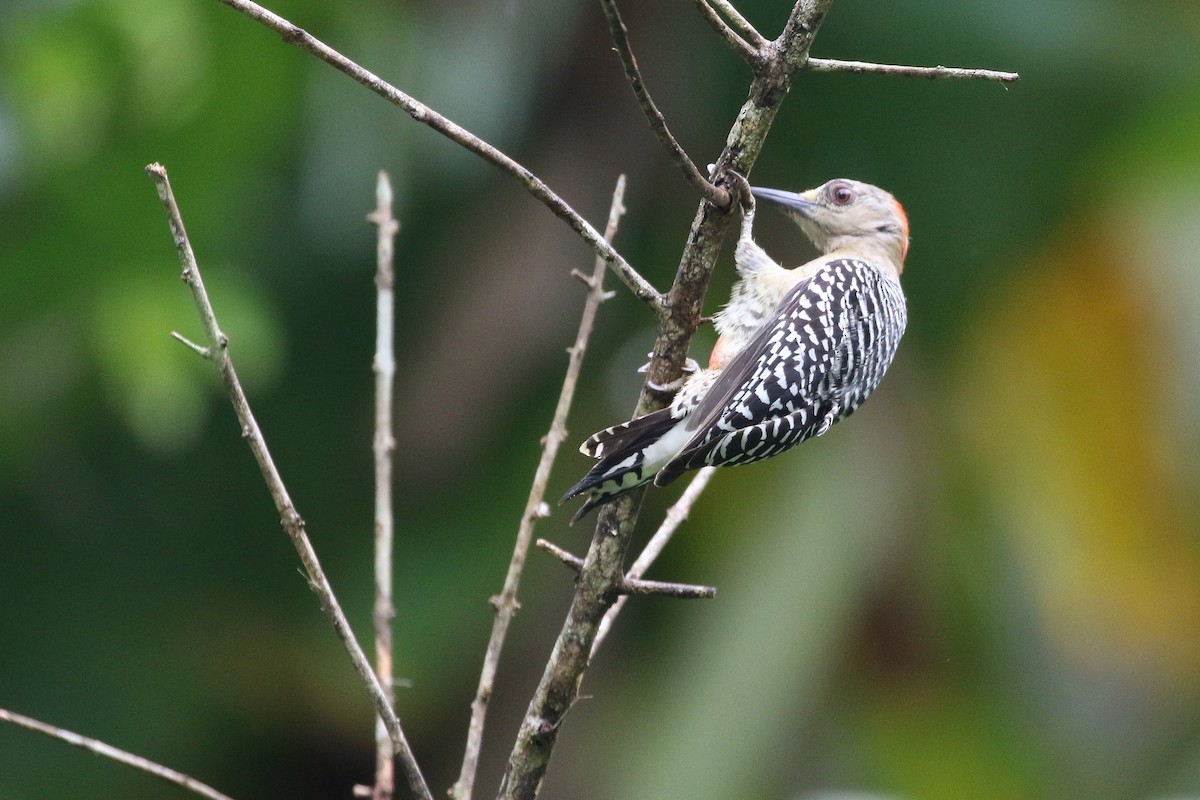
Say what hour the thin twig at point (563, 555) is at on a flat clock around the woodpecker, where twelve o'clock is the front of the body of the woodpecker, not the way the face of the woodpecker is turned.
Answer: The thin twig is roughly at 12 o'clock from the woodpecker.

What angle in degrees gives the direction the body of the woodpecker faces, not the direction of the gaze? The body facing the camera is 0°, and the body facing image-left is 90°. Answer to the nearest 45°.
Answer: approximately 90°

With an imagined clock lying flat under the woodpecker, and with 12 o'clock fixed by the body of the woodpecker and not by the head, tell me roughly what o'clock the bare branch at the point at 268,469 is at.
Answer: The bare branch is roughly at 10 o'clock from the woodpecker.

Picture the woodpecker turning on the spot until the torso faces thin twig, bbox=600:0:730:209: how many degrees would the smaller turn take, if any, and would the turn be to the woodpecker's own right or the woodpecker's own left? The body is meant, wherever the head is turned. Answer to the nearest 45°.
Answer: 0° — it already faces it
